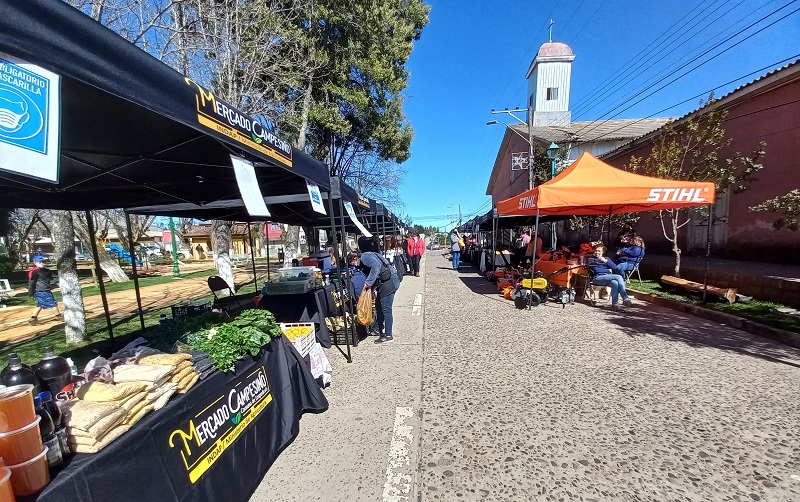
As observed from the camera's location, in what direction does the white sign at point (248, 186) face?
facing the viewer and to the right of the viewer

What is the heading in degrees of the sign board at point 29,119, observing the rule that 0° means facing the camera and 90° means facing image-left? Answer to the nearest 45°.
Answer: approximately 315°

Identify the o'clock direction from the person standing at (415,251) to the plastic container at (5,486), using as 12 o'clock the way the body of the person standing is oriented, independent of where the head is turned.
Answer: The plastic container is roughly at 12 o'clock from the person standing.

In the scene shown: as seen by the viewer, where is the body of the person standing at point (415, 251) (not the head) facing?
toward the camera

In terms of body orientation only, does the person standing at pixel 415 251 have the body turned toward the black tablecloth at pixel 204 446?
yes

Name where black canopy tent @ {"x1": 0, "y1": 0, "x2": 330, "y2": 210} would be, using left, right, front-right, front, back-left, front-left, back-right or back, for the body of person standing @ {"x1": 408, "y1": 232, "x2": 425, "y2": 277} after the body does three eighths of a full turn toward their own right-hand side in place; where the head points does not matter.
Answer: back-left

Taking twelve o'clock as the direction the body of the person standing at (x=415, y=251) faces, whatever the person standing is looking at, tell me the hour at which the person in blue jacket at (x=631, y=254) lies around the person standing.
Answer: The person in blue jacket is roughly at 11 o'clock from the person standing.

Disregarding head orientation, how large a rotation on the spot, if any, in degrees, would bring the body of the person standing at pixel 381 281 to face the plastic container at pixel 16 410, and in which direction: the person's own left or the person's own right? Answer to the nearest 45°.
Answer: approximately 90° to the person's own left

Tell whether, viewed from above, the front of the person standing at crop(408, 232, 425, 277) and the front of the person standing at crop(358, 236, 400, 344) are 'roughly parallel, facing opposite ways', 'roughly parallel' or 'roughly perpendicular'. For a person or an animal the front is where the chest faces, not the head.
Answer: roughly perpendicular

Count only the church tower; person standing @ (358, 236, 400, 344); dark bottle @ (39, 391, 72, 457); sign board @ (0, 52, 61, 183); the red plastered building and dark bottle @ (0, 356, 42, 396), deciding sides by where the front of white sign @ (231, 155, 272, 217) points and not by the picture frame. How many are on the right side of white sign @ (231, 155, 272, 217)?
3

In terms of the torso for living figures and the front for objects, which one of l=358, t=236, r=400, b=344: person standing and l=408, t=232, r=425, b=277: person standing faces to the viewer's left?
l=358, t=236, r=400, b=344: person standing

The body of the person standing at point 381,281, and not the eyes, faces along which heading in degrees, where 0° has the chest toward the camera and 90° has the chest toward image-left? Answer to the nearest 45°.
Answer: approximately 90°

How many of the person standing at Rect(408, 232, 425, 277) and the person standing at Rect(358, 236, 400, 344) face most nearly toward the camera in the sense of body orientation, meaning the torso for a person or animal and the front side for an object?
1

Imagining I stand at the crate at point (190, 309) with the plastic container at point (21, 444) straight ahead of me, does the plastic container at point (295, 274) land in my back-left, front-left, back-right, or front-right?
back-left

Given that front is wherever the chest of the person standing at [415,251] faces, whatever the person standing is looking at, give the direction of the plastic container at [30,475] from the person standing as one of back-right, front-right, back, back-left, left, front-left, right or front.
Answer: front

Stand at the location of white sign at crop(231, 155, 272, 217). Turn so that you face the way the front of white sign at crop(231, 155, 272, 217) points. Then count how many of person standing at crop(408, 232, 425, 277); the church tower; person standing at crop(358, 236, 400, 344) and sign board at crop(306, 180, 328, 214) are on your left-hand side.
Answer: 4

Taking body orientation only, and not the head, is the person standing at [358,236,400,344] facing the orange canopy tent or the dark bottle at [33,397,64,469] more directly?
the dark bottle
